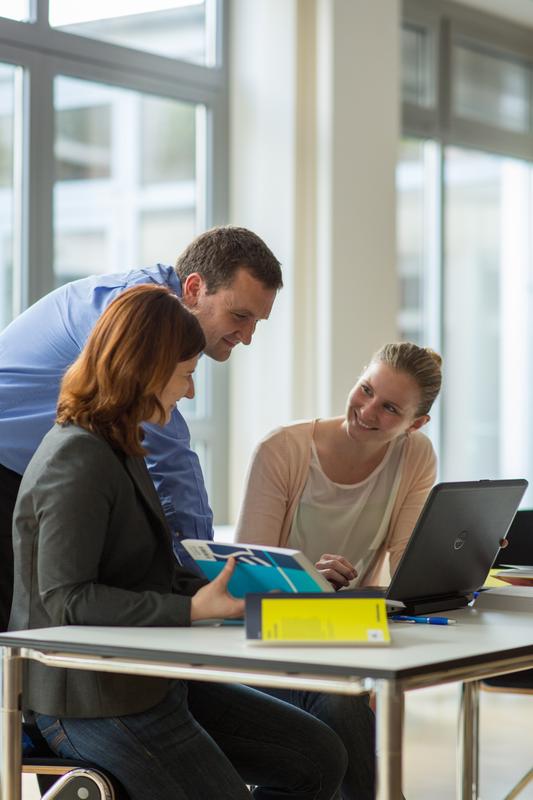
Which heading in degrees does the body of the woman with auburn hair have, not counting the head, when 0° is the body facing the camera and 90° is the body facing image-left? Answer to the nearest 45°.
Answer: approximately 270°

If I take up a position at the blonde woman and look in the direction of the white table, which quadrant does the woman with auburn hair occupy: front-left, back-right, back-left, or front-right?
front-right

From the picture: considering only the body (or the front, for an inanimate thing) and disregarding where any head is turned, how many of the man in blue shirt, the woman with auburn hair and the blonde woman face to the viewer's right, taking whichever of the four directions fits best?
2

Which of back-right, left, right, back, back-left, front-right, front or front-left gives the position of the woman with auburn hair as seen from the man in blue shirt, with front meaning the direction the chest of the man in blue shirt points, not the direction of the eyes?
right

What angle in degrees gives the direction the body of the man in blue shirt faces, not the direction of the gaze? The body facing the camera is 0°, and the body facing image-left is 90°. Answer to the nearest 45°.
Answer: approximately 270°

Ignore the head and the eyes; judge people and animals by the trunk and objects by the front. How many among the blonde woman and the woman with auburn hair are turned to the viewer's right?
1

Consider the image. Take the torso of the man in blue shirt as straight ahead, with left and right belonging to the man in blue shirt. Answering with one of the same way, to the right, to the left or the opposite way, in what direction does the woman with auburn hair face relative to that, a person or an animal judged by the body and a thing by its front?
the same way

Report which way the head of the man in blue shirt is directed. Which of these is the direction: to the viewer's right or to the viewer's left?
to the viewer's right

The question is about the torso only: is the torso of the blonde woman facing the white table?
yes

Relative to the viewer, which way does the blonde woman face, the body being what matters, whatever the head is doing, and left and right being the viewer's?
facing the viewer

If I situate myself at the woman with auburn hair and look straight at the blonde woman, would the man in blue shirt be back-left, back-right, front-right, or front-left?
front-left

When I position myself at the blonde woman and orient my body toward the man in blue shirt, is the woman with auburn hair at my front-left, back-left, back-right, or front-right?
front-left

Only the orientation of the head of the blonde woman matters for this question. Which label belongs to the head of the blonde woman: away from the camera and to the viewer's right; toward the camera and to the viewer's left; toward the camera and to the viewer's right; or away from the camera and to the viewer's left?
toward the camera and to the viewer's left

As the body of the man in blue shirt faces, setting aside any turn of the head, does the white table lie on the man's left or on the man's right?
on the man's right
